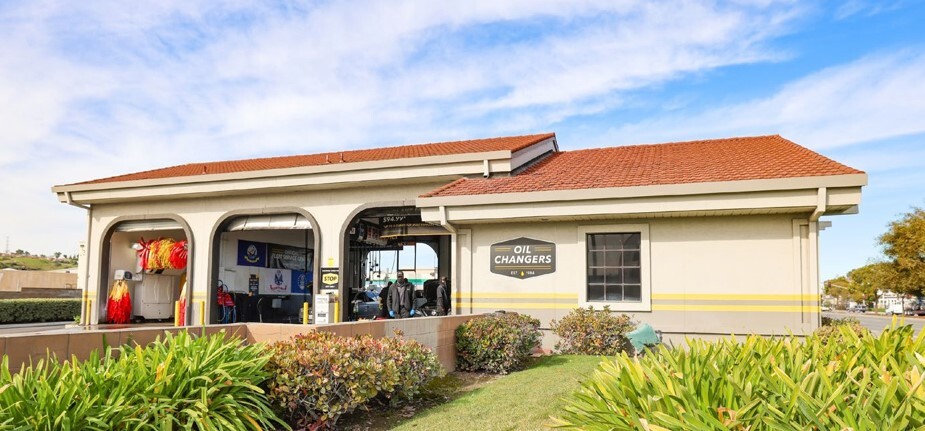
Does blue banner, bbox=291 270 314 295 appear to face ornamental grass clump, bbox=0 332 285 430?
yes

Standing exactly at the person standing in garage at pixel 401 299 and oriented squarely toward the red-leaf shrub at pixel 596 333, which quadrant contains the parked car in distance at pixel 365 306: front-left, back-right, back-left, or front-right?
back-left

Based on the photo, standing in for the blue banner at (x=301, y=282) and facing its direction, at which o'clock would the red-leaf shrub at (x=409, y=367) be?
The red-leaf shrub is roughly at 12 o'clock from the blue banner.

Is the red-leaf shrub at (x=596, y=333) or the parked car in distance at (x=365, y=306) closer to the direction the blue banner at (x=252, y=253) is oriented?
the red-leaf shrub

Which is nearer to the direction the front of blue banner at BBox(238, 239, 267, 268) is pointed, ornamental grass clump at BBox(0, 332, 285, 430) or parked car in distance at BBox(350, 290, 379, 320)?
the ornamental grass clump

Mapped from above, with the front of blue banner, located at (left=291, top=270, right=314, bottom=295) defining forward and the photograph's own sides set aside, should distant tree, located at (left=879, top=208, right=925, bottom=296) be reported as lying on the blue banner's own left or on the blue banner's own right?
on the blue banner's own left

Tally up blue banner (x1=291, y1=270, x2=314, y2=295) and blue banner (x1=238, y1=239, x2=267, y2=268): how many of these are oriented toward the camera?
2

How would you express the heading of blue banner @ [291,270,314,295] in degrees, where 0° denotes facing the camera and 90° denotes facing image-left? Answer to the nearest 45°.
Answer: approximately 0°

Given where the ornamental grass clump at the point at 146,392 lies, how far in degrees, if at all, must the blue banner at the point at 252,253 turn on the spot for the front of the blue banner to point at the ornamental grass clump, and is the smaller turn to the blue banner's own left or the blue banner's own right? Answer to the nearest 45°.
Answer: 0° — it already faces it
